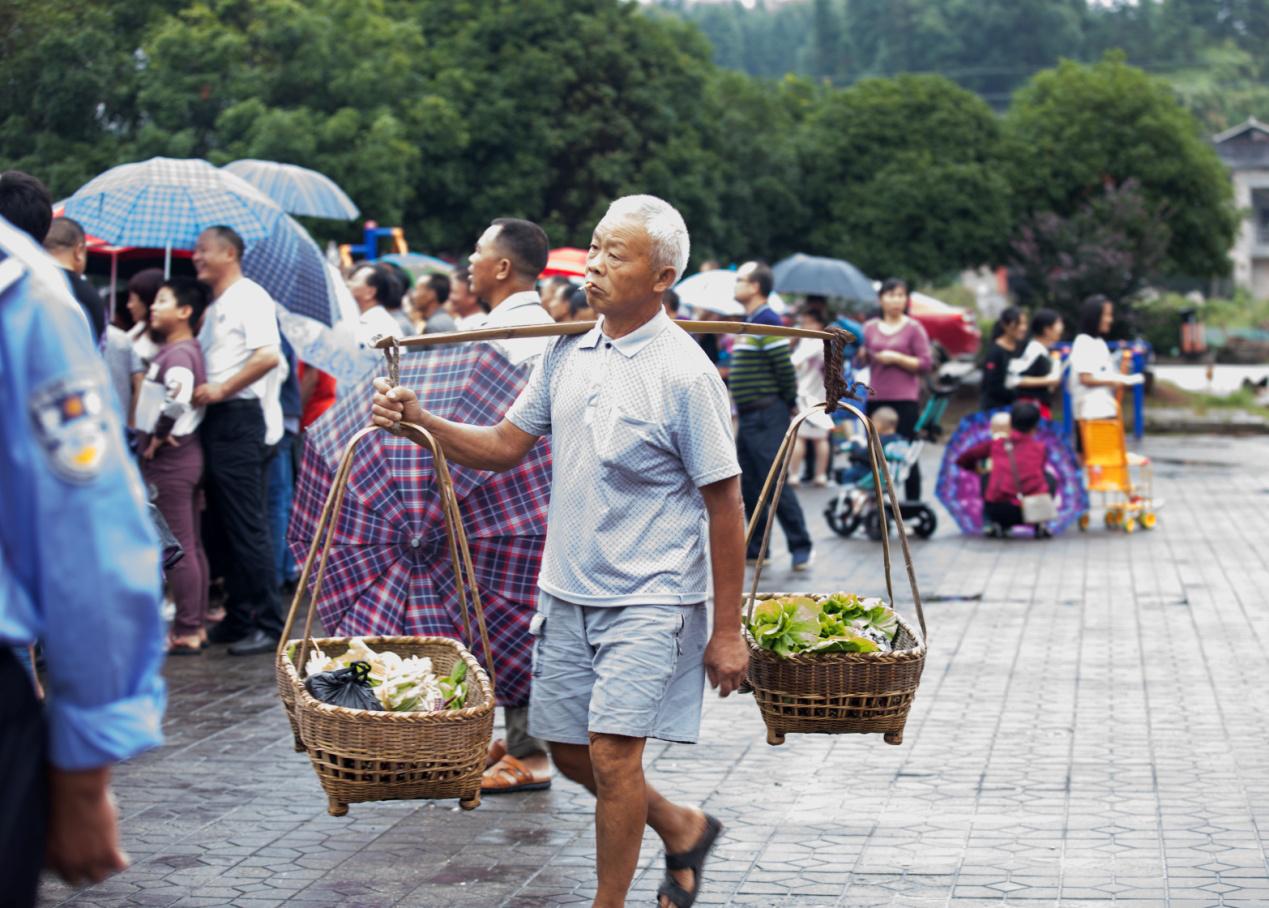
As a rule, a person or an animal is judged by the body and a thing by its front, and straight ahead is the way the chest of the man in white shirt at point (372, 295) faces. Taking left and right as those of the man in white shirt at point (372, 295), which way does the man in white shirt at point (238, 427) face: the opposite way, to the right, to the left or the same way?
the same way

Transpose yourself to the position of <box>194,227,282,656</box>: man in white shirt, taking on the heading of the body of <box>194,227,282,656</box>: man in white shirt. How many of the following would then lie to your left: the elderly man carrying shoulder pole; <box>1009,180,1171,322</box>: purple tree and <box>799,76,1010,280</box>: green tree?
1

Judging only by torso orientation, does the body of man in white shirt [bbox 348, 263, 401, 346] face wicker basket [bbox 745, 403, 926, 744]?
no

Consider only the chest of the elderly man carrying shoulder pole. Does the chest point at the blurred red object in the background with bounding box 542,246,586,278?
no

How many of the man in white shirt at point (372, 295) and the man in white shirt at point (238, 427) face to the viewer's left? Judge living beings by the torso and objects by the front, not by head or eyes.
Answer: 2

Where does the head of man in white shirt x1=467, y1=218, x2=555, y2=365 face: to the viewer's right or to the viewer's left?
to the viewer's left

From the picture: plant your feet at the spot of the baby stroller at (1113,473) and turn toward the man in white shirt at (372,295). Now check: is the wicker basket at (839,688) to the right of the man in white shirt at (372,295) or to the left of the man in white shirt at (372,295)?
left

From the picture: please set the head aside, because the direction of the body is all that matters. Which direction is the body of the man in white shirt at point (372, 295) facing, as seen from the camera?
to the viewer's left

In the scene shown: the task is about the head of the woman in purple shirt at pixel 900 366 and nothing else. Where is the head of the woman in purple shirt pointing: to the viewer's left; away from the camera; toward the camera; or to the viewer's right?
toward the camera

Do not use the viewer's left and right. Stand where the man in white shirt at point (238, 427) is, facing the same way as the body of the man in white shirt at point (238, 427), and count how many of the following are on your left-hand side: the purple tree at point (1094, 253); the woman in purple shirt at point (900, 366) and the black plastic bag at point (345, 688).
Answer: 1
